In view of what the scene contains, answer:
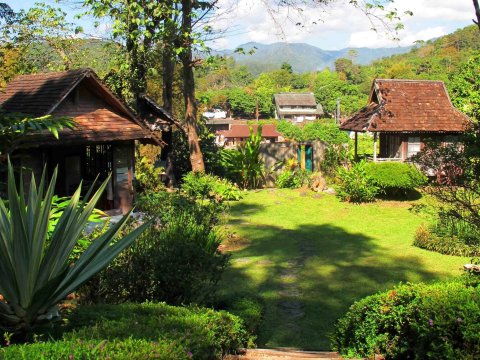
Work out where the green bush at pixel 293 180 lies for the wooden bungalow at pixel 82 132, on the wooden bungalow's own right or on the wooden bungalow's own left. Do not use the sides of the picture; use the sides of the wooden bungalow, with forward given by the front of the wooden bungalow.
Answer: on the wooden bungalow's own left

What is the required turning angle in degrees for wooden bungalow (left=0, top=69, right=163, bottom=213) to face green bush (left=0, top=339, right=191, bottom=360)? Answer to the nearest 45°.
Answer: approximately 45° to its right

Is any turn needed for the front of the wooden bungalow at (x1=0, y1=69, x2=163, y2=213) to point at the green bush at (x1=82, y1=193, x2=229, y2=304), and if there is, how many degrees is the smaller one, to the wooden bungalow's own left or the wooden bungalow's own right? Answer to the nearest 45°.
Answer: approximately 45° to the wooden bungalow's own right

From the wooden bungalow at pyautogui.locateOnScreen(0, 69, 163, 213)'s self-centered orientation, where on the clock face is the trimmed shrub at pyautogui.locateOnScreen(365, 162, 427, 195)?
The trimmed shrub is roughly at 10 o'clock from the wooden bungalow.

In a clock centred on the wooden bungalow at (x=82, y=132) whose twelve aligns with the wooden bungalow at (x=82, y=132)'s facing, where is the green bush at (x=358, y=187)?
The green bush is roughly at 10 o'clock from the wooden bungalow.

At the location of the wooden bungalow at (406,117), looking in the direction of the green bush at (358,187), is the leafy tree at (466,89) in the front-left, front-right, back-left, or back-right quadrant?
back-left

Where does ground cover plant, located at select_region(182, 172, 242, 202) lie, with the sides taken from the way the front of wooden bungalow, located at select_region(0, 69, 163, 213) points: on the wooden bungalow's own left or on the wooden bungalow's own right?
on the wooden bungalow's own left

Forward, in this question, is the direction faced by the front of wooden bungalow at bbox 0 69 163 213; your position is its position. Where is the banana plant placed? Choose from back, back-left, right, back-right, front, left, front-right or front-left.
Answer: left

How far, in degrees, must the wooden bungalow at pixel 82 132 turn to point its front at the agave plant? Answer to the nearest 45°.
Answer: approximately 45° to its right

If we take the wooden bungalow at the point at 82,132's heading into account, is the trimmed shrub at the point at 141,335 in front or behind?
in front

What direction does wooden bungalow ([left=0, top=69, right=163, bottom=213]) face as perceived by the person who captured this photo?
facing the viewer and to the right of the viewer

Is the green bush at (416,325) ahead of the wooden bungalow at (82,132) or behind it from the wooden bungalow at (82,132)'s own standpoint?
ahead

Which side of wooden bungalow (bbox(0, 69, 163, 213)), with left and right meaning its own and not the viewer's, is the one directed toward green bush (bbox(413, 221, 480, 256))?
front
